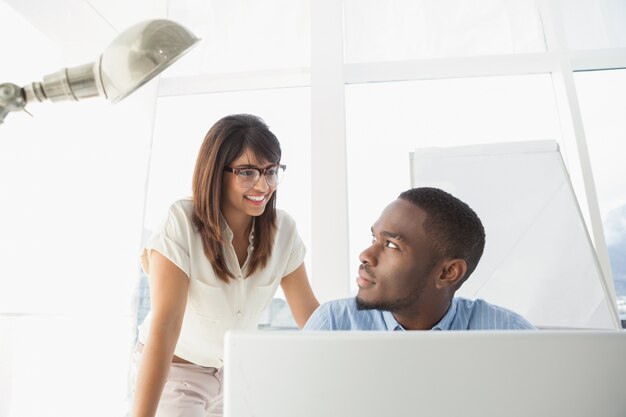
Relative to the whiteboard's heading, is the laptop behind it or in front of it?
in front

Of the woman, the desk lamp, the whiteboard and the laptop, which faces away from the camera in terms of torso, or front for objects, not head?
the laptop

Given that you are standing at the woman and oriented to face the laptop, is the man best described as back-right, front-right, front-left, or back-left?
front-left

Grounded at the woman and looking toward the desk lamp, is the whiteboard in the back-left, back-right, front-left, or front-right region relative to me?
back-left

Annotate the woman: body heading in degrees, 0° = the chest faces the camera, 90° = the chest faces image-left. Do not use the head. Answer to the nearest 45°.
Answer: approximately 315°

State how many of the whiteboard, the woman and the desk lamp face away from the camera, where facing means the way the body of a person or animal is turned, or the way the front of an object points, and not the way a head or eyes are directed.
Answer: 0

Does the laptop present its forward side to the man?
yes

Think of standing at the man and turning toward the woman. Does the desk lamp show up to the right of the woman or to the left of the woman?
left

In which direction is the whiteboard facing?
toward the camera

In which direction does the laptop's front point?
away from the camera

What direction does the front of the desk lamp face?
to the viewer's right

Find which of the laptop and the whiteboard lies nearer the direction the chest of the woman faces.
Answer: the laptop

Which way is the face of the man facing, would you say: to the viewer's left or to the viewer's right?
to the viewer's left

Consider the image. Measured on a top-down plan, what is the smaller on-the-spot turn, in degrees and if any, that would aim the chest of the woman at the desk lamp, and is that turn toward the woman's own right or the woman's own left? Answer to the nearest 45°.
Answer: approximately 45° to the woman's own right

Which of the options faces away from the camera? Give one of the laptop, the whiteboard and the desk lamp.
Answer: the laptop

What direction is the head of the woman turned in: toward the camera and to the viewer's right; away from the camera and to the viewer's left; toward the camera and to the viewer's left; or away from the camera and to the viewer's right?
toward the camera and to the viewer's right

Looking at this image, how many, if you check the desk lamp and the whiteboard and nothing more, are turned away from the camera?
0

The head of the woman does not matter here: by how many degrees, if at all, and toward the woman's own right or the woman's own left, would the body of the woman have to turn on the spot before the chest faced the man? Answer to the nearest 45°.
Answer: approximately 45° to the woman's own left

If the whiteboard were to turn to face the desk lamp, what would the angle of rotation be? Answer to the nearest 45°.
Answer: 0° — it already faces it

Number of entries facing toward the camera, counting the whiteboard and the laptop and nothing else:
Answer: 1
